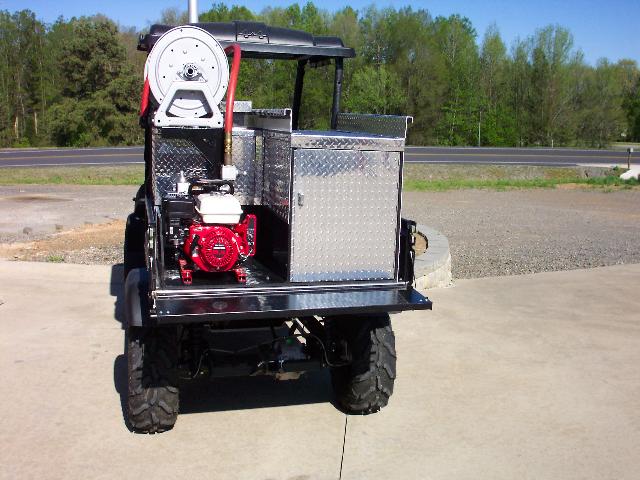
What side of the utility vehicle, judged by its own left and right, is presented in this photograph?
back
